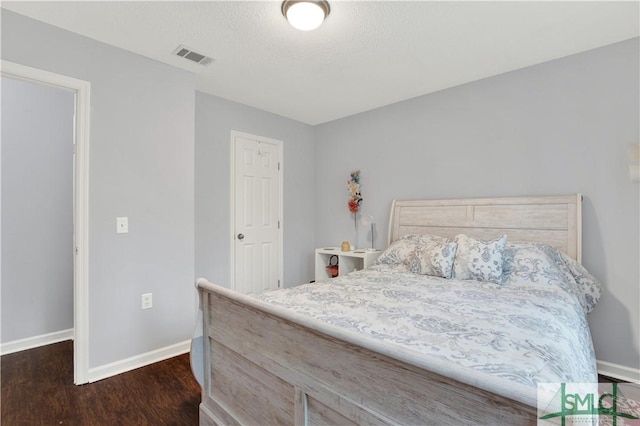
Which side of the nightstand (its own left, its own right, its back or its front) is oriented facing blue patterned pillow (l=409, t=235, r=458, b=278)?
left

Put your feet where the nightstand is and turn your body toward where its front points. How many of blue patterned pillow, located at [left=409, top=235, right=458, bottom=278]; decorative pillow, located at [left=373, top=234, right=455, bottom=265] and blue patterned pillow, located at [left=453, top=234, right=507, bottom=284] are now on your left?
3

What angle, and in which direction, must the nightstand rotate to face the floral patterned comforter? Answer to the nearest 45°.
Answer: approximately 45° to its left

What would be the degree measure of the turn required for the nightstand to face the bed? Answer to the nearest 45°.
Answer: approximately 45° to its left

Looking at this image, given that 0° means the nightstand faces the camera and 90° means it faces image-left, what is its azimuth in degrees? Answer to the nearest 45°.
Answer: approximately 45°

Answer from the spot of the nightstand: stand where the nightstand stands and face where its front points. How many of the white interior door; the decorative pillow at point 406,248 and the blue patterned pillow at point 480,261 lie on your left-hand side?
2

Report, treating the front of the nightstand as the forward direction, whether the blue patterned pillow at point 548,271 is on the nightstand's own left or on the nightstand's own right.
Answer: on the nightstand's own left
